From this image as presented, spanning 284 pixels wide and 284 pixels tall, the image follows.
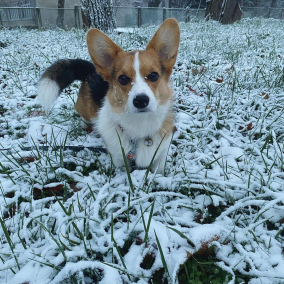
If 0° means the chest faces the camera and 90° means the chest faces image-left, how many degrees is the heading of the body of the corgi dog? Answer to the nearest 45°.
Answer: approximately 315°
